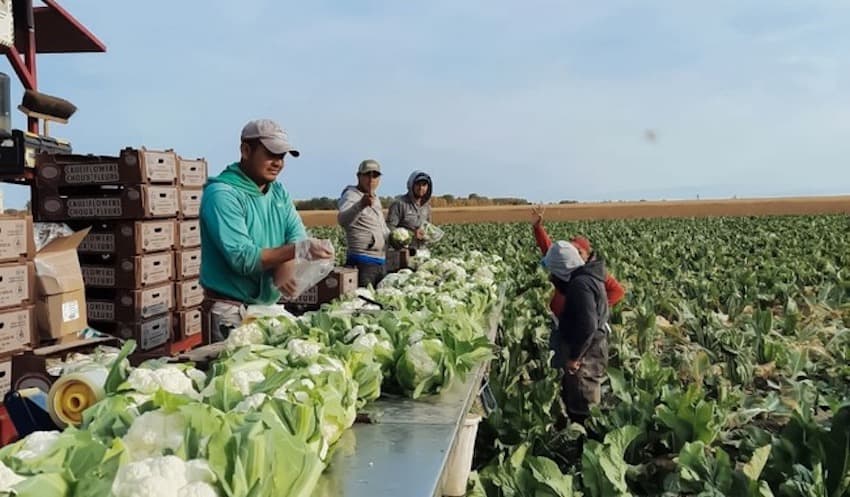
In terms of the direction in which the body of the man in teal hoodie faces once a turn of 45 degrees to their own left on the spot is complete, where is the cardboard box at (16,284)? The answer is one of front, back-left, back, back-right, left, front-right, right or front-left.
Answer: back-left

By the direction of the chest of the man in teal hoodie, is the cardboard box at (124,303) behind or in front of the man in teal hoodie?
behind

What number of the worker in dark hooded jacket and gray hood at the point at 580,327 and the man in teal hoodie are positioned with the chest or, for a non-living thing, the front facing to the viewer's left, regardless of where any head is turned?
1

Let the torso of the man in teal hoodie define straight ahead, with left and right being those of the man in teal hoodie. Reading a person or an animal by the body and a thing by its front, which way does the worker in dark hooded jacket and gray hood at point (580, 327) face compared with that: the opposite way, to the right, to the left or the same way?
the opposite way

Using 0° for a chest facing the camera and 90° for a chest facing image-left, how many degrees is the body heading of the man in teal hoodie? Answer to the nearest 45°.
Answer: approximately 315°

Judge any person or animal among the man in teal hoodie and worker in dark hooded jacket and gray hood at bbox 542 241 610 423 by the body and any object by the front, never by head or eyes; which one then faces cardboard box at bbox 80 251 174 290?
the worker in dark hooded jacket and gray hood

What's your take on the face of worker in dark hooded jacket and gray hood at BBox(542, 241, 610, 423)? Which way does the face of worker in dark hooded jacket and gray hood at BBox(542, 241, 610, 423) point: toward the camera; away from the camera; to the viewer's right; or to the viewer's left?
to the viewer's left

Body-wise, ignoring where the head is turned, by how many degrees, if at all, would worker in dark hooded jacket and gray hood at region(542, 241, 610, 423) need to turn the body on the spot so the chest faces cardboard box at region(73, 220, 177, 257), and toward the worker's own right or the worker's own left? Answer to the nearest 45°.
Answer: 0° — they already face it

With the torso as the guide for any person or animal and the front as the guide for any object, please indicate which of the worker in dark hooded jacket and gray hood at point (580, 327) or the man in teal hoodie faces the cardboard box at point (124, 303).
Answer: the worker in dark hooded jacket and gray hood
